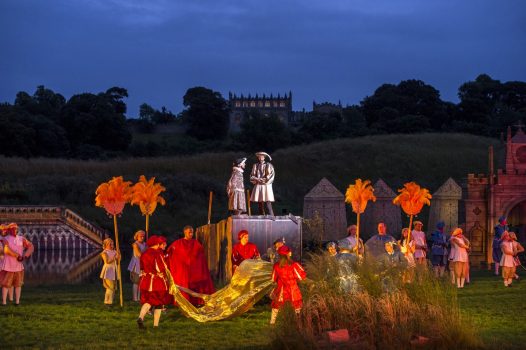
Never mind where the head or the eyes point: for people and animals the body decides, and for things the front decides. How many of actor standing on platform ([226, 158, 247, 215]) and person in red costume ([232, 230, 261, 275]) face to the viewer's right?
1

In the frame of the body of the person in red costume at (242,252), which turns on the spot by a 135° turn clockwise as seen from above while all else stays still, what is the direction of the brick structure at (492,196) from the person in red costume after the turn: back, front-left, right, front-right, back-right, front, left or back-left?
right

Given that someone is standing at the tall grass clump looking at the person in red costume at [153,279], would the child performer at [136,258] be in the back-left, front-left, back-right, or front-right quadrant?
front-right

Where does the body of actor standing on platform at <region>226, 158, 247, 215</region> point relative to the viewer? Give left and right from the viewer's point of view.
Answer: facing to the right of the viewer

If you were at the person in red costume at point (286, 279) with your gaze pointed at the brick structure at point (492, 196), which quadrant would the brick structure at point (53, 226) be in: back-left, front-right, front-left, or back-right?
front-left

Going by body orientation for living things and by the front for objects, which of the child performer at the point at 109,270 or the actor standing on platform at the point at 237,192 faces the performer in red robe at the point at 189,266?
the child performer

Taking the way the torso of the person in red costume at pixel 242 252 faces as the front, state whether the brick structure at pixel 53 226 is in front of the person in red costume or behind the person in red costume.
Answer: behind

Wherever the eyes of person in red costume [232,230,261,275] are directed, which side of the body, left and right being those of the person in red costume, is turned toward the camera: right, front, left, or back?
front

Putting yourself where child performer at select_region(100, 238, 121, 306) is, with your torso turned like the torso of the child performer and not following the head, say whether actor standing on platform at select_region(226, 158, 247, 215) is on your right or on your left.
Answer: on your left

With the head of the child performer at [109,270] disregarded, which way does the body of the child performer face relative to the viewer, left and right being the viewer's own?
facing the viewer and to the right of the viewer

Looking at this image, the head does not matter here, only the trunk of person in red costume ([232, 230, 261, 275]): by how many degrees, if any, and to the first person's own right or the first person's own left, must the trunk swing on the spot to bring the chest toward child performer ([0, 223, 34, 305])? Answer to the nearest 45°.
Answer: approximately 90° to the first person's own right
